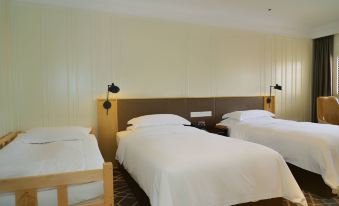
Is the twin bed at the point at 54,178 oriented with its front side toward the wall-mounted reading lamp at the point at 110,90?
no

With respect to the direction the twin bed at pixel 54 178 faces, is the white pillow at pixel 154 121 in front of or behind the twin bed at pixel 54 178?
behind

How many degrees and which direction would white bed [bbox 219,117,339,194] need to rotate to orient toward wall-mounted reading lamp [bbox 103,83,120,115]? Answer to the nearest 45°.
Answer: approximately 135° to its right

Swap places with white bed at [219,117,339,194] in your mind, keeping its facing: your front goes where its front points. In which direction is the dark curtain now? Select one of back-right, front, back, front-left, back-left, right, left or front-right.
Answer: back-left

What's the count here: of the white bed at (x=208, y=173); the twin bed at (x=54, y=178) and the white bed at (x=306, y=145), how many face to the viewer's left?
0

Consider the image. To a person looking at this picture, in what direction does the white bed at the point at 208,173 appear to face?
facing the viewer and to the right of the viewer

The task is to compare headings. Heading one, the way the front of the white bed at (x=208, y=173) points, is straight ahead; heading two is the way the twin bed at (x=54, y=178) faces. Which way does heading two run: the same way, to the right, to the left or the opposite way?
the same way

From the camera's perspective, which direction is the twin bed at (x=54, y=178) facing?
toward the camera

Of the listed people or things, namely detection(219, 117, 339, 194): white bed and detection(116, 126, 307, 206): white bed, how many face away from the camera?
0

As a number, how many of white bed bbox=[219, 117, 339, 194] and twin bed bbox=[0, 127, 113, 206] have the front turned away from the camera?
0

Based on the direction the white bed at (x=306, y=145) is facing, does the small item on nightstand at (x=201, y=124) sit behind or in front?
behind

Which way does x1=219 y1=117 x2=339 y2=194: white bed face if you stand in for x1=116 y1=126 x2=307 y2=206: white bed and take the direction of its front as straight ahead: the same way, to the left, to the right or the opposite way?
the same way

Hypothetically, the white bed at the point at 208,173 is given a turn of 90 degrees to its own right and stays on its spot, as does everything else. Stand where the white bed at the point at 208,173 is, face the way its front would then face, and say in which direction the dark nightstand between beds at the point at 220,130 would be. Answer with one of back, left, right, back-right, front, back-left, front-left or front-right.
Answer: back-right

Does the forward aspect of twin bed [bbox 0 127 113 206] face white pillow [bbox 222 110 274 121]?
no

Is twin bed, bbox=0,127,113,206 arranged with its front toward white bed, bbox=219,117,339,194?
no

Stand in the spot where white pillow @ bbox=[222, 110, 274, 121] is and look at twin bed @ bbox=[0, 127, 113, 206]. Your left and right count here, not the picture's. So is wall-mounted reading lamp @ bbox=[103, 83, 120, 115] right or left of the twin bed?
right
